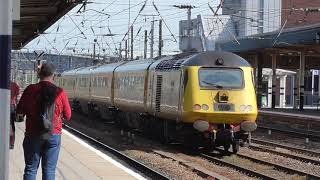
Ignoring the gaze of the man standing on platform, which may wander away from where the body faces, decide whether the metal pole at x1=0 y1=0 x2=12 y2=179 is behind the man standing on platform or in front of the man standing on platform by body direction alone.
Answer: behind

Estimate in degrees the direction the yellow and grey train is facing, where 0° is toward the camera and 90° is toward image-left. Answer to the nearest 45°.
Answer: approximately 315°

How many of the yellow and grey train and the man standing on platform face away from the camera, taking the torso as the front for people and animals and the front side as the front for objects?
1

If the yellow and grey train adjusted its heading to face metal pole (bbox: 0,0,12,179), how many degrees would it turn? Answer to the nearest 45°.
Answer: approximately 45° to its right

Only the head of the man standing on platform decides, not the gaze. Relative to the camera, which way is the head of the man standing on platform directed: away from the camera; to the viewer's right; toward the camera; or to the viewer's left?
away from the camera

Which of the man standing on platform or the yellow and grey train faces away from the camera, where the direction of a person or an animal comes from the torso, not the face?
the man standing on platform

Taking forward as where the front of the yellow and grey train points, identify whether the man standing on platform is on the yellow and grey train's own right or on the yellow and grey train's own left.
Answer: on the yellow and grey train's own right

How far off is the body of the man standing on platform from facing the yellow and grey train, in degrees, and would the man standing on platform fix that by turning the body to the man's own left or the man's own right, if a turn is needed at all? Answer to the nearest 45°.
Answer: approximately 45° to the man's own right

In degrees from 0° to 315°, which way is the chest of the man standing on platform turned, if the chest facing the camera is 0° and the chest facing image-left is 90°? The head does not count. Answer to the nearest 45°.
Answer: approximately 180°
